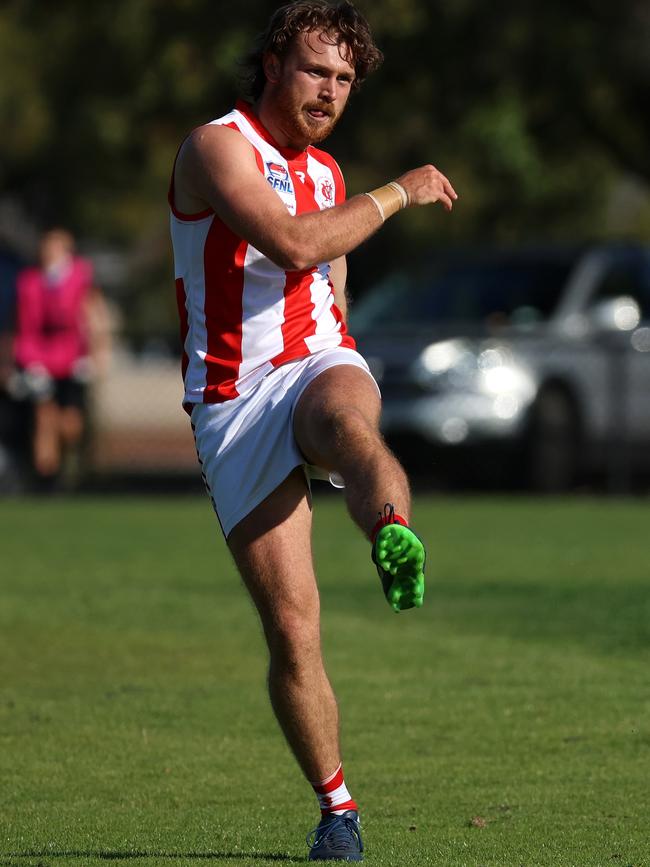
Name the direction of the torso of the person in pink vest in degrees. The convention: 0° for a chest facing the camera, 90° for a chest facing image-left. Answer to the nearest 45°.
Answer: approximately 0°
